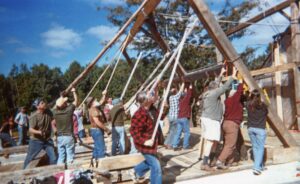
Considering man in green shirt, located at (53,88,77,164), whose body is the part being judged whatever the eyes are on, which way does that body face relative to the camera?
away from the camera

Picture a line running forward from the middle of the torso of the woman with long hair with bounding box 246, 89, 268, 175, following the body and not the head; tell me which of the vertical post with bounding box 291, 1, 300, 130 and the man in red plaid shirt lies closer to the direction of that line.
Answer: the vertical post

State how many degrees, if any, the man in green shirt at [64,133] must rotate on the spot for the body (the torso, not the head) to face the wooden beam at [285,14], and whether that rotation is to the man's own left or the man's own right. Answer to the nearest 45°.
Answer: approximately 90° to the man's own right

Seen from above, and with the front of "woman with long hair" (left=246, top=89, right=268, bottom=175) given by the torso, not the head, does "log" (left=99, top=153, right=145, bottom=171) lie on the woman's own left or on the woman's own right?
on the woman's own left

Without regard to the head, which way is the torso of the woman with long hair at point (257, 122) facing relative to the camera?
away from the camera
